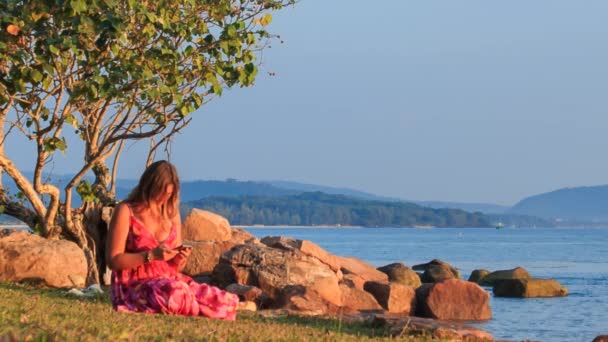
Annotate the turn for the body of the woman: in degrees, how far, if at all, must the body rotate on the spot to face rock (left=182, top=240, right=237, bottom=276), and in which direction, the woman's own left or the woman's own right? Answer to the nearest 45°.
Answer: approximately 135° to the woman's own left

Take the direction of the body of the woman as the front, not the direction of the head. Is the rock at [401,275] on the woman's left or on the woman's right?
on the woman's left

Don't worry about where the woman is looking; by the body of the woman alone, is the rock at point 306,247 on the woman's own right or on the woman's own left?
on the woman's own left

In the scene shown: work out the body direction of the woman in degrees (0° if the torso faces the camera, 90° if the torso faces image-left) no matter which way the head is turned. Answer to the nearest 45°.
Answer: approximately 315°

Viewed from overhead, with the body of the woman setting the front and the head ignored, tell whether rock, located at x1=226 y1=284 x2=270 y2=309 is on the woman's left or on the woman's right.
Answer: on the woman's left

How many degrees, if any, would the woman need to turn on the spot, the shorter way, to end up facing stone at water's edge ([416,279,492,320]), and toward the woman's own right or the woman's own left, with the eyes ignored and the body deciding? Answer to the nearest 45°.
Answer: approximately 90° to the woman's own left

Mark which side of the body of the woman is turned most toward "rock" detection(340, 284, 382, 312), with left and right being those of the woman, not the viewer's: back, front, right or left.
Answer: left

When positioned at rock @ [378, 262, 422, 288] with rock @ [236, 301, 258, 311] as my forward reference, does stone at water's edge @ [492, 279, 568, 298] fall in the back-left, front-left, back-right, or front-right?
back-left
